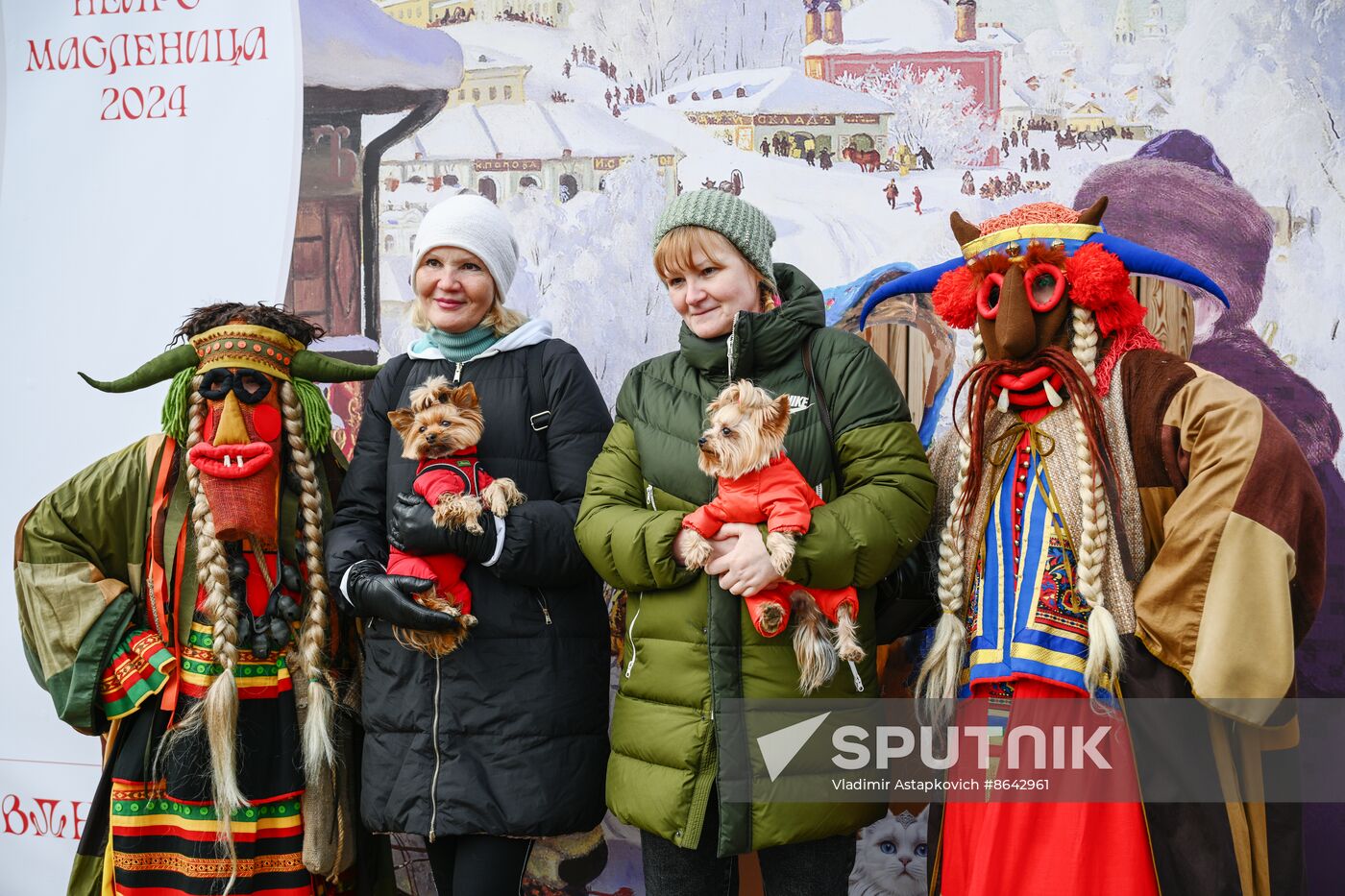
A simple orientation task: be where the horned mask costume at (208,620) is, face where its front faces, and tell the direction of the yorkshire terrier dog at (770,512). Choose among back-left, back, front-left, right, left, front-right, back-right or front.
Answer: front-left

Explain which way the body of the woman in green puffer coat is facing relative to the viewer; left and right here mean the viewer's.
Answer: facing the viewer

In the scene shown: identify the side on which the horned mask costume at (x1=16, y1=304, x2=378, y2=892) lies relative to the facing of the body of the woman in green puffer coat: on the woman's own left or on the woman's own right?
on the woman's own right

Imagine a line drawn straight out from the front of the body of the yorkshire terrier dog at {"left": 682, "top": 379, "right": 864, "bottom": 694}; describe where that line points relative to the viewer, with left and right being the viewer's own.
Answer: facing the viewer and to the left of the viewer

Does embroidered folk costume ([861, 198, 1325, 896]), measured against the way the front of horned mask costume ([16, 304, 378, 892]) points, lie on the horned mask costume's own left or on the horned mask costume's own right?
on the horned mask costume's own left

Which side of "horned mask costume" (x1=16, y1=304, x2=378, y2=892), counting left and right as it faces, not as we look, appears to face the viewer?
front

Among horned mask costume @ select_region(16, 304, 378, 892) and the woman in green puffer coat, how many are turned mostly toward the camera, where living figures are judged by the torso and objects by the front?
2
